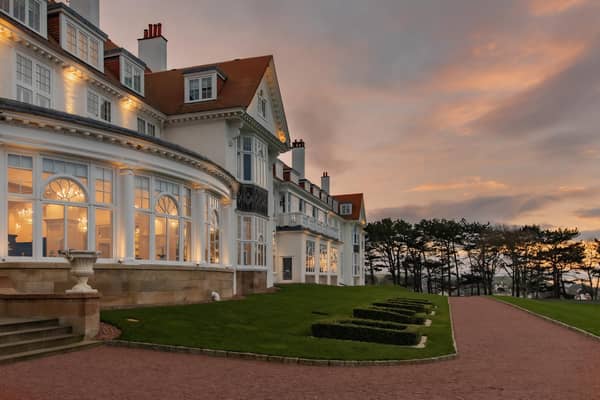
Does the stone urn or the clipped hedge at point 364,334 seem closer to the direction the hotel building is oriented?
the clipped hedge

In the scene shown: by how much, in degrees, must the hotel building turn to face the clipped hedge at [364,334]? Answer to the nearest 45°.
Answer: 0° — it already faces it

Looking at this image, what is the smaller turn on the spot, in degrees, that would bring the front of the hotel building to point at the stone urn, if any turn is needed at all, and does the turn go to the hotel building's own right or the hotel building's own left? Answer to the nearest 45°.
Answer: approximately 45° to the hotel building's own right

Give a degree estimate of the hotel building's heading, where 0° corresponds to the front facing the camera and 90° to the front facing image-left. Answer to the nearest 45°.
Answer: approximately 315°

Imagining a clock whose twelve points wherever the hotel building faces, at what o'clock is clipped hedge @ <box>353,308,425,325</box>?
The clipped hedge is roughly at 11 o'clock from the hotel building.
